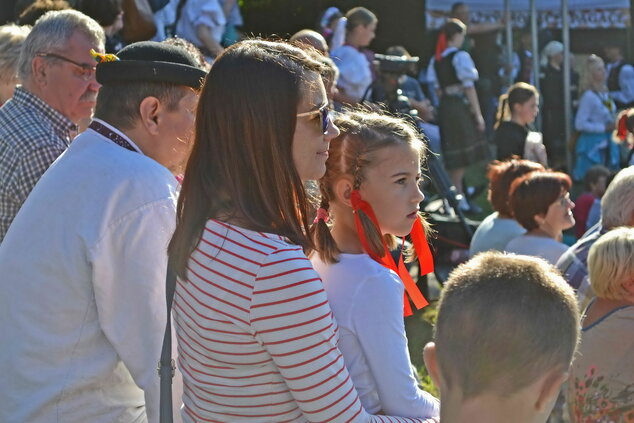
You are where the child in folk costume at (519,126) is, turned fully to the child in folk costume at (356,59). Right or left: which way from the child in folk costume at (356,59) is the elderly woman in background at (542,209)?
left

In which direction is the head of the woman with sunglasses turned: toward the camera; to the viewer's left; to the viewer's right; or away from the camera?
to the viewer's right

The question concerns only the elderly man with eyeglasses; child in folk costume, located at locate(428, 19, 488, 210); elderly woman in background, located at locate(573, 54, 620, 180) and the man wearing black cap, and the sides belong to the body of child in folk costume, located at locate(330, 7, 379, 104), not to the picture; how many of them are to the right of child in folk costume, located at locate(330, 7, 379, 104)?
2
